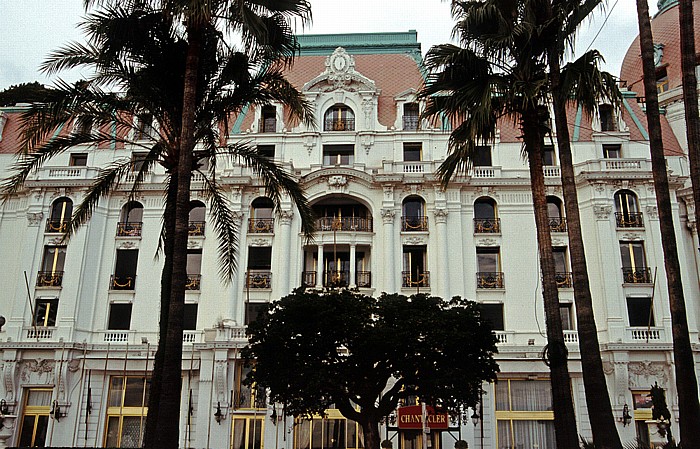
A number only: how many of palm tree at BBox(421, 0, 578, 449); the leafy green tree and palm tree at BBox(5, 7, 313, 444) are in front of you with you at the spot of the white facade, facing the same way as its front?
3

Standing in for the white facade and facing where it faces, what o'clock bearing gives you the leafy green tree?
The leafy green tree is roughly at 12 o'clock from the white facade.

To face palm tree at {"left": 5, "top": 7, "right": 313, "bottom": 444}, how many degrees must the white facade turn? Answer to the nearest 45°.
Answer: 0° — it already faces it

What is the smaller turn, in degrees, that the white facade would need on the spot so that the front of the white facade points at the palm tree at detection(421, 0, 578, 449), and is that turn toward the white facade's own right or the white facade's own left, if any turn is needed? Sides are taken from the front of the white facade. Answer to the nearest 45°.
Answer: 0° — it already faces it

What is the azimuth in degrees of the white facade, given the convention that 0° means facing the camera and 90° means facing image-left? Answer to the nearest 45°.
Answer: approximately 0°
